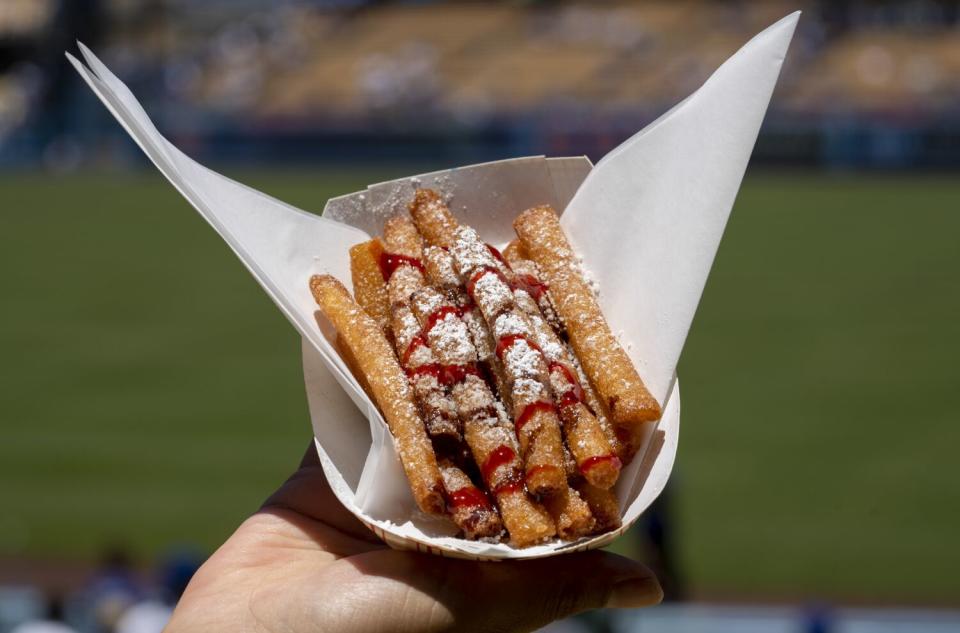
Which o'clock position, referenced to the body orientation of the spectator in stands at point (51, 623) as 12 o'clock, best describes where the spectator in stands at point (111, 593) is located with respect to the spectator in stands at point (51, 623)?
the spectator in stands at point (111, 593) is roughly at 1 o'clock from the spectator in stands at point (51, 623).

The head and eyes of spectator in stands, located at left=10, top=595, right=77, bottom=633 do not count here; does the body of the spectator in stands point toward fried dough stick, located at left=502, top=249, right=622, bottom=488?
no

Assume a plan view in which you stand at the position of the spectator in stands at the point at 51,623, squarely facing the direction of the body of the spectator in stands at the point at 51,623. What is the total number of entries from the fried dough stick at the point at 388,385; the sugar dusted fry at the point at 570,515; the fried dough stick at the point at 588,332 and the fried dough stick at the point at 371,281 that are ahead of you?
0

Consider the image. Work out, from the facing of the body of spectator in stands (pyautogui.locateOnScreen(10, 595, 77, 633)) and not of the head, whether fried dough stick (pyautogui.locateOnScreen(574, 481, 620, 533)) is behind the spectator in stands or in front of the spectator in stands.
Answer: behind

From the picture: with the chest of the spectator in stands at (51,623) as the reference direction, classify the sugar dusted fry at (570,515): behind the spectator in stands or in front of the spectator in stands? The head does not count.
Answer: behind

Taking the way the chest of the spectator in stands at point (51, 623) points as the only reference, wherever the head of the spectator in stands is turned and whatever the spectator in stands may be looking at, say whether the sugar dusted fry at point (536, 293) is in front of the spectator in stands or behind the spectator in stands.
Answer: behind

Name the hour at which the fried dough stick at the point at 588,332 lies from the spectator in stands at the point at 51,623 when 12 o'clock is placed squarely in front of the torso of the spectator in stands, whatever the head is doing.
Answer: The fried dough stick is roughly at 5 o'clock from the spectator in stands.

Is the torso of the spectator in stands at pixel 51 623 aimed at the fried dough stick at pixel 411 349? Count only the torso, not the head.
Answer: no

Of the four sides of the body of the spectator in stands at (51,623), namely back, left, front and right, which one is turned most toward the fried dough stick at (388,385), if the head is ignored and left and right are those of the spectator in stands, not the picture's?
back

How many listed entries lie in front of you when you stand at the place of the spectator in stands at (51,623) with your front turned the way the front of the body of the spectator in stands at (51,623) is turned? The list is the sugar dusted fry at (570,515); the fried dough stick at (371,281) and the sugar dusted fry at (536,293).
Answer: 0

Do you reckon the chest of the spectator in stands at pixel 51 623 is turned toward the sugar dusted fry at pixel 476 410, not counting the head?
no

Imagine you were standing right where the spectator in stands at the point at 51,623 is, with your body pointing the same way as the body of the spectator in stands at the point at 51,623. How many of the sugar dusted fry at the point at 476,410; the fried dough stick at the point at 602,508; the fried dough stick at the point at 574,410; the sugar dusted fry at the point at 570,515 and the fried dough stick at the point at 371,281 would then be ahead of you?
0

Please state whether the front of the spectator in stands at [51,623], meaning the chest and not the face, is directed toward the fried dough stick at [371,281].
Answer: no

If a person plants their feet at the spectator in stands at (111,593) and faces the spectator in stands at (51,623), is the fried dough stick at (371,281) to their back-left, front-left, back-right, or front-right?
front-left

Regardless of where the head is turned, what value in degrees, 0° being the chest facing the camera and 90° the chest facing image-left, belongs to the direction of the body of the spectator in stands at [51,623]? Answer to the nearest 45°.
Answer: approximately 180°
